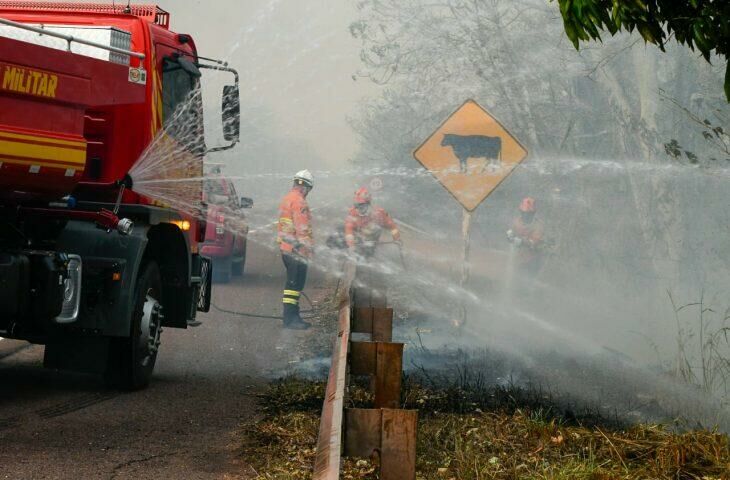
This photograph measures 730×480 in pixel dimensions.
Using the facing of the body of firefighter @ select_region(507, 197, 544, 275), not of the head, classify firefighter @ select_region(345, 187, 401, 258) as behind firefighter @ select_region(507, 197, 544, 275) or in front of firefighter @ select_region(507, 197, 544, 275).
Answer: in front

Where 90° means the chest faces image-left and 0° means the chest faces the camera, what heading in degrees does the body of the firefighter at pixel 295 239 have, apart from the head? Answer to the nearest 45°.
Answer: approximately 270°

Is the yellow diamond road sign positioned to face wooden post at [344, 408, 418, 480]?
yes

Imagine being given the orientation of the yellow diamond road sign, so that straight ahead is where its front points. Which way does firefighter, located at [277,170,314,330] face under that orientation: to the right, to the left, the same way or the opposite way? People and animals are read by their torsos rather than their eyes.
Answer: to the left

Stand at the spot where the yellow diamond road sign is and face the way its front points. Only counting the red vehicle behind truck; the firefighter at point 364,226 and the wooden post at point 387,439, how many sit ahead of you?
1

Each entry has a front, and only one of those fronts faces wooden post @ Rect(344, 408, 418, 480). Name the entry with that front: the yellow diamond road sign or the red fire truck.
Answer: the yellow diamond road sign

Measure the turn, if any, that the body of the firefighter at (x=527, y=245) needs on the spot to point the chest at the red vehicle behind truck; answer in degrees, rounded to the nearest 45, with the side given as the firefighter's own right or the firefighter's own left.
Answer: approximately 45° to the firefighter's own right

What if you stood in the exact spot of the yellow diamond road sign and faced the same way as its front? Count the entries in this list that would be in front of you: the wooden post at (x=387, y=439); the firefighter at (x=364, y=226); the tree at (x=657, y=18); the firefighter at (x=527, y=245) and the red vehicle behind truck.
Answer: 2

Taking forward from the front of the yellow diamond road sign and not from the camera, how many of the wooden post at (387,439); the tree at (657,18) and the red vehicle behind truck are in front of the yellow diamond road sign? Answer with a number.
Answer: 2

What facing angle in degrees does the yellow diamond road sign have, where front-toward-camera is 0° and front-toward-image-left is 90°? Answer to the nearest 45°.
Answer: approximately 0°
